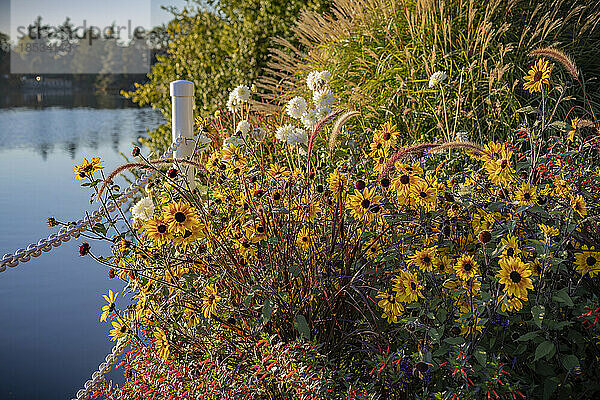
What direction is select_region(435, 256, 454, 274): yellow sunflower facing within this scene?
toward the camera

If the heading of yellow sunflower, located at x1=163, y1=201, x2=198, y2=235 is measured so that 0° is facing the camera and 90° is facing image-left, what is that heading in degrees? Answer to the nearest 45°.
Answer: approximately 0°

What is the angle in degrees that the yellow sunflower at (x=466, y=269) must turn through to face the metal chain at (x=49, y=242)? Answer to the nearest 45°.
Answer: approximately 90° to its right

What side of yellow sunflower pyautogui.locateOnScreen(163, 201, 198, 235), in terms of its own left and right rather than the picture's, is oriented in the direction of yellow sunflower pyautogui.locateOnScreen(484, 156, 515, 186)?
left

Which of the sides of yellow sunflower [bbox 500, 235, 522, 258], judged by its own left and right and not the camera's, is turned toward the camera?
front

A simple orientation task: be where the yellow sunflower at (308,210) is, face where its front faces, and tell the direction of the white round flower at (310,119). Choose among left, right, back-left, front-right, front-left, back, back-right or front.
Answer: back

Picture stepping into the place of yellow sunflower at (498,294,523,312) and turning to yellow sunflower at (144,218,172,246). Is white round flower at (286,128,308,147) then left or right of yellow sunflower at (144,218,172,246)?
right

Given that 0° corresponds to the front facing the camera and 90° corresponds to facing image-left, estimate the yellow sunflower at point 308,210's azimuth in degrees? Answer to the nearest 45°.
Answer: approximately 0°

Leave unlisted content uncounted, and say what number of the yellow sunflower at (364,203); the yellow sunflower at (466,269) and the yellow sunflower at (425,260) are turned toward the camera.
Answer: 3

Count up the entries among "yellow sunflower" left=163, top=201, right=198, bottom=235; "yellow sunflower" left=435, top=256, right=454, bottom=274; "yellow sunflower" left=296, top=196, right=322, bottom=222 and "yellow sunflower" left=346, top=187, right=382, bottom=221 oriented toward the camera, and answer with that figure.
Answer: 4

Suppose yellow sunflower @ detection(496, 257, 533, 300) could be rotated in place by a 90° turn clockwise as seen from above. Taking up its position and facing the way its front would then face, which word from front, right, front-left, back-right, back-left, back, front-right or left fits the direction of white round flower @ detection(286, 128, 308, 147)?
front-right
